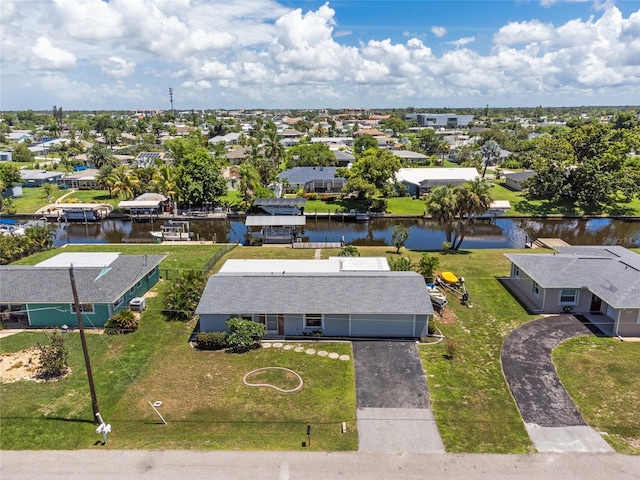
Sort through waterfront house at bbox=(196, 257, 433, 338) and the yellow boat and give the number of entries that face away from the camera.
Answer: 0

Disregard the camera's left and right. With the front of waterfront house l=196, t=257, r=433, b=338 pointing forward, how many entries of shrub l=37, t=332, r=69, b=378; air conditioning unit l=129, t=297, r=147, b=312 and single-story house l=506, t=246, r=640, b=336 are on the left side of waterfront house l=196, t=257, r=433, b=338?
1

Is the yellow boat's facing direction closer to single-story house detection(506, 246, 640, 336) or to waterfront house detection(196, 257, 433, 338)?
the single-story house

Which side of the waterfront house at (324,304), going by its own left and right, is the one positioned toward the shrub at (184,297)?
right

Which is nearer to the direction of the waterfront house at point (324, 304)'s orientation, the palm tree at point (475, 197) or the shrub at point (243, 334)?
the shrub

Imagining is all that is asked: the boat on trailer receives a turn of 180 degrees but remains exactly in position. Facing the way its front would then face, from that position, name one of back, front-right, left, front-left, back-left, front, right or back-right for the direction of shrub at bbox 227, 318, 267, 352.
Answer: left

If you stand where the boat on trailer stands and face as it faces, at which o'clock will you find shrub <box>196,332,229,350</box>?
The shrub is roughly at 3 o'clock from the boat on trailer.

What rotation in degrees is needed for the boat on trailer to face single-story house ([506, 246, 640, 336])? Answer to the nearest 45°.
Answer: approximately 45° to its left

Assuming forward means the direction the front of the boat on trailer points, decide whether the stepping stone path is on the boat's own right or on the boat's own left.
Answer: on the boat's own right

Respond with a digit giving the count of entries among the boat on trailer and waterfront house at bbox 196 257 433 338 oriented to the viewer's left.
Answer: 0

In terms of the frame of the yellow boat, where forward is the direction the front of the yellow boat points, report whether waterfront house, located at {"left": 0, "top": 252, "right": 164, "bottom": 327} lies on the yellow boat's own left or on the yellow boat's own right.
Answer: on the yellow boat's own right

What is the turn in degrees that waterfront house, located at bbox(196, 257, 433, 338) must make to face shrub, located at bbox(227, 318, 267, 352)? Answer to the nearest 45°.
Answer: approximately 90° to its right
